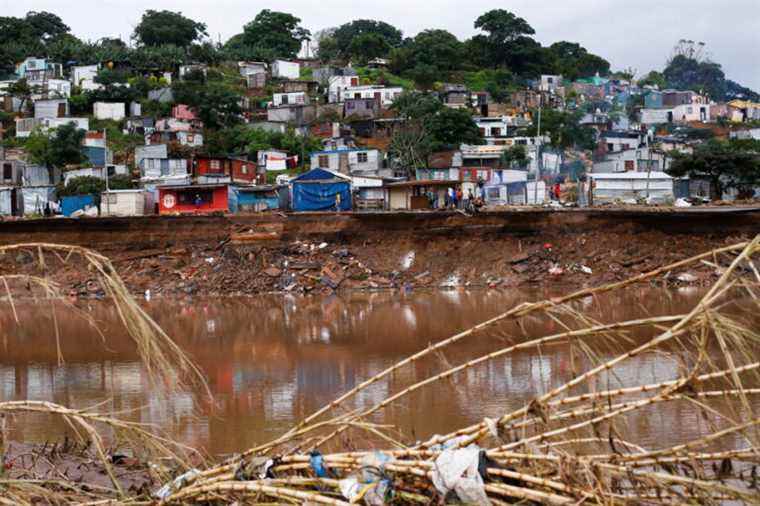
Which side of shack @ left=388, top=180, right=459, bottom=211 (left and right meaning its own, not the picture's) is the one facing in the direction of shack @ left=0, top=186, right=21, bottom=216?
right

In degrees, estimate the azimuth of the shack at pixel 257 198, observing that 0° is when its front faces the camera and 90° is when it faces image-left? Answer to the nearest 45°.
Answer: approximately 0°

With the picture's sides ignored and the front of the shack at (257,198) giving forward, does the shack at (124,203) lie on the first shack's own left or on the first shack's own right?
on the first shack's own right

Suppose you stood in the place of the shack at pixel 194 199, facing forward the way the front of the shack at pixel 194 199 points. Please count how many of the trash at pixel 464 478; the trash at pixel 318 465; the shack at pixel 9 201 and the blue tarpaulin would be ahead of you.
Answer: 2

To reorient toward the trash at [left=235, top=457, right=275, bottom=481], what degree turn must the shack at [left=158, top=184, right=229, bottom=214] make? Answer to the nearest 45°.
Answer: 0° — it already faces it

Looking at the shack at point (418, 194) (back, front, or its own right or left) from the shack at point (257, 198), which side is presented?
right

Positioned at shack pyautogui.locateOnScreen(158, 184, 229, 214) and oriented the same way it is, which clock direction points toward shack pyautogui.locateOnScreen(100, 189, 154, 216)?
shack pyautogui.locateOnScreen(100, 189, 154, 216) is roughly at 4 o'clock from shack pyautogui.locateOnScreen(158, 184, 229, 214).

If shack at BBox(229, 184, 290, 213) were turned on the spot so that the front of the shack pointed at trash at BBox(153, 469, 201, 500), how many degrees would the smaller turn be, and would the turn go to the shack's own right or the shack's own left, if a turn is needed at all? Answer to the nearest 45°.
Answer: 0° — it already faces it

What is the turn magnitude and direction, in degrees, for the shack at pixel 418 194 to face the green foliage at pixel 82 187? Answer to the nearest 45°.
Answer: approximately 90° to its right

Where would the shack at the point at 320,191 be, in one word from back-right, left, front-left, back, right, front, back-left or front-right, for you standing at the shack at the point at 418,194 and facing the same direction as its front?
right

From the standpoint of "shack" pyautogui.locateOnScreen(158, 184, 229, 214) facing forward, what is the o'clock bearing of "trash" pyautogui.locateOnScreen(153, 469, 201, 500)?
The trash is roughly at 12 o'clock from the shack.

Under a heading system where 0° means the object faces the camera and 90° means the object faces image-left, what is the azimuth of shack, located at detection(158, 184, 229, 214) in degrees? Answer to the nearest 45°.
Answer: approximately 0°
